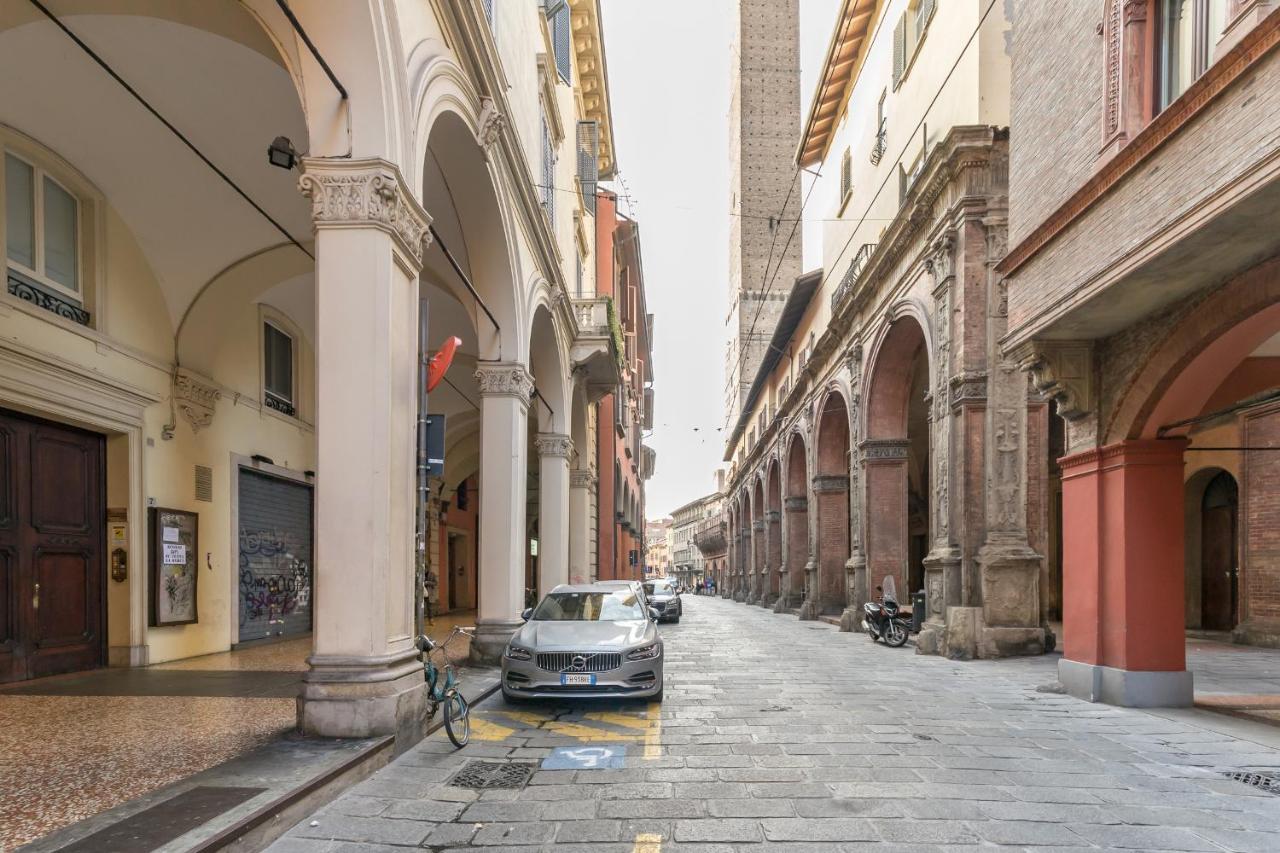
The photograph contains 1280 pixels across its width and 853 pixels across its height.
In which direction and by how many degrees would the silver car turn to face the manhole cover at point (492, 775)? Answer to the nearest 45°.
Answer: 0° — it already faces it

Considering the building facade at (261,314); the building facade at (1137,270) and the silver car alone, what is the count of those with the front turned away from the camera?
0

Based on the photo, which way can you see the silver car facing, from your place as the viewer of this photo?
facing the viewer

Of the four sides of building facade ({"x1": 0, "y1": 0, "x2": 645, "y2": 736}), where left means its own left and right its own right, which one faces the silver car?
front

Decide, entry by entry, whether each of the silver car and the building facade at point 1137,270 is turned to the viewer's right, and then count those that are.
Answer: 0

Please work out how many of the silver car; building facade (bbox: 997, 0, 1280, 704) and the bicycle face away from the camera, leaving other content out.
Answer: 0

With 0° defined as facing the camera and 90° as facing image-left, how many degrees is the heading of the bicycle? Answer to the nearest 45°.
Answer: approximately 315°

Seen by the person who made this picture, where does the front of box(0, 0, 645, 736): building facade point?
facing the viewer and to the right of the viewer
